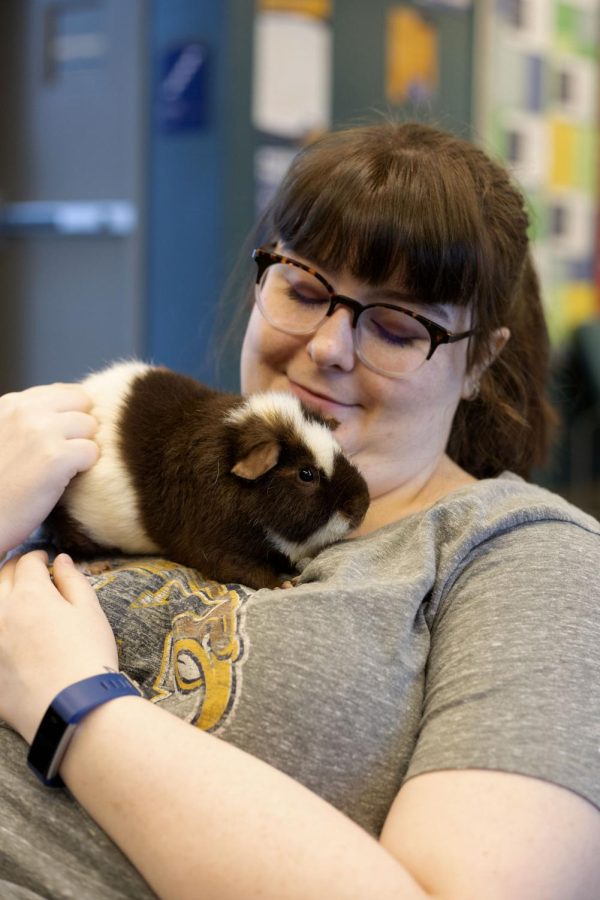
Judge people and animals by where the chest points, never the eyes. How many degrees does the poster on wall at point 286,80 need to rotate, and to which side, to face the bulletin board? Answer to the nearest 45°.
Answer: approximately 135° to its left

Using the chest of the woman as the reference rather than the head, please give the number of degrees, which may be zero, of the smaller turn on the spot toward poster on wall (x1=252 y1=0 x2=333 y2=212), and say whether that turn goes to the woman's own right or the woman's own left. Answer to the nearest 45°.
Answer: approximately 135° to the woman's own right

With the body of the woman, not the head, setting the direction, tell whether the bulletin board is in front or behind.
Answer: behind

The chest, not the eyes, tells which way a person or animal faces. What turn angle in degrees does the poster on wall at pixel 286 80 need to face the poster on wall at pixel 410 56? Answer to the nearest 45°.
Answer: approximately 135° to its left

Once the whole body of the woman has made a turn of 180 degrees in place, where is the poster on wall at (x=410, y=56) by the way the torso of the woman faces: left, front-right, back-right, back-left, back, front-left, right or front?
front-left

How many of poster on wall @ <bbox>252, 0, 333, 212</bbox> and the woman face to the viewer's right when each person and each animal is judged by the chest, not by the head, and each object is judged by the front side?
0

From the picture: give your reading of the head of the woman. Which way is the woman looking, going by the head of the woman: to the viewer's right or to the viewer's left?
to the viewer's left

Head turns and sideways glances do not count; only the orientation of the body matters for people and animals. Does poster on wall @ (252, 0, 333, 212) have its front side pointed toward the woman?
yes

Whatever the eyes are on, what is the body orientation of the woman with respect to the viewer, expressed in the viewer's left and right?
facing the viewer and to the left of the viewer

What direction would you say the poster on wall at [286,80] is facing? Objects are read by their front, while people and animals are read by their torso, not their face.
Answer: toward the camera
